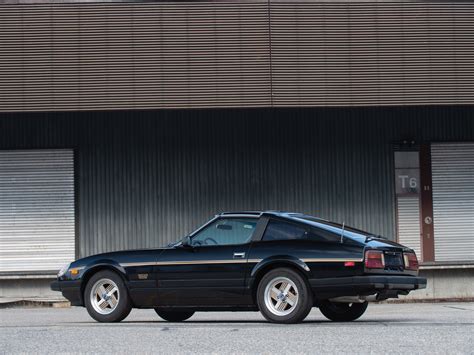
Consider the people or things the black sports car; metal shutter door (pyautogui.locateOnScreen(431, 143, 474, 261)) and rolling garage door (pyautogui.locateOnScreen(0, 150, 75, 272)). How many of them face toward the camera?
2

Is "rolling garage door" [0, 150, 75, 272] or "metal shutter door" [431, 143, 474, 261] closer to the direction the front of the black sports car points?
the rolling garage door

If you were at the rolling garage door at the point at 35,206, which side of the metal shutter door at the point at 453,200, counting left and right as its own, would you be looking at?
right

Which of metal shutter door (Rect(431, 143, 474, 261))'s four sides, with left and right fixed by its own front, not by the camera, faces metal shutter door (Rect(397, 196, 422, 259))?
right

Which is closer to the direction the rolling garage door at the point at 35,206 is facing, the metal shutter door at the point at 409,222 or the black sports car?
the black sports car

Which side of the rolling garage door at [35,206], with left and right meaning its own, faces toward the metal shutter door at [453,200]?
left

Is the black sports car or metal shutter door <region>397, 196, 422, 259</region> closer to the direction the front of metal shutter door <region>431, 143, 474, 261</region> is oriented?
the black sports car

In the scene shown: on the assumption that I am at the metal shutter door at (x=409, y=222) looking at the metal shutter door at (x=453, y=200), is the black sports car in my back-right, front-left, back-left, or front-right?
back-right

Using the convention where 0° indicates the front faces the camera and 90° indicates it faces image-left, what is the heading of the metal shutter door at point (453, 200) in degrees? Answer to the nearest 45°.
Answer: approximately 0°

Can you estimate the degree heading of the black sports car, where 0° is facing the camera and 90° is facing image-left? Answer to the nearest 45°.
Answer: approximately 135°

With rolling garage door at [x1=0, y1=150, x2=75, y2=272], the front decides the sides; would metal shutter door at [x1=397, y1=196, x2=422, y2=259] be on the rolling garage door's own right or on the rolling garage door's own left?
on the rolling garage door's own left

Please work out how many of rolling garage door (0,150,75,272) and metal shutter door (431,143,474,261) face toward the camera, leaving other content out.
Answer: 2

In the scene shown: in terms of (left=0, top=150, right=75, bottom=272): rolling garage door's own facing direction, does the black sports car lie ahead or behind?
ahead
